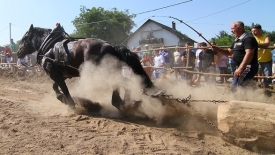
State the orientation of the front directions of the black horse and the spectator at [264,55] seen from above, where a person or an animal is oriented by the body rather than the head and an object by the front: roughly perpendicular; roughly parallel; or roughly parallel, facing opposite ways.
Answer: roughly parallel

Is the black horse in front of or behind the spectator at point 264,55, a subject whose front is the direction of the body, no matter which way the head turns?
in front

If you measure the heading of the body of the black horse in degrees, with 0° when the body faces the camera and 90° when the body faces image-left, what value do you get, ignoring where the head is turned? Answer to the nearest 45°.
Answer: approximately 90°

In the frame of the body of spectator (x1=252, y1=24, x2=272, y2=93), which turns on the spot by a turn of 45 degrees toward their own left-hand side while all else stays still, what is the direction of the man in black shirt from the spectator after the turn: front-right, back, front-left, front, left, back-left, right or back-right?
front

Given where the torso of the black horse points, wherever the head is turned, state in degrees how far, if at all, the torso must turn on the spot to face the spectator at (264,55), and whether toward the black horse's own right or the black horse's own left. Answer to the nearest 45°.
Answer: approximately 180°

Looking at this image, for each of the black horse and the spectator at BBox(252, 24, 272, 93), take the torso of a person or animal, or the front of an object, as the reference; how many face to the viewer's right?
0

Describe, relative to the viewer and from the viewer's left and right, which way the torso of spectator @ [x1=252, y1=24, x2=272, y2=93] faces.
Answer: facing the viewer and to the left of the viewer
